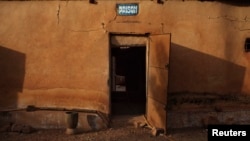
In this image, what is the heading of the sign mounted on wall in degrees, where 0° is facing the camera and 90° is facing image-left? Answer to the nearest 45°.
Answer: approximately 0°
